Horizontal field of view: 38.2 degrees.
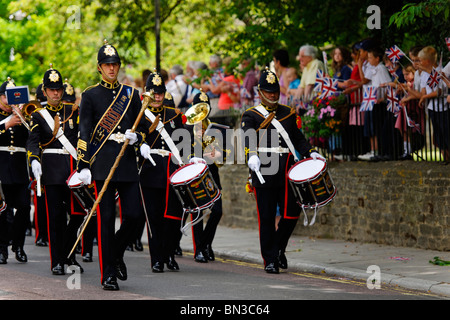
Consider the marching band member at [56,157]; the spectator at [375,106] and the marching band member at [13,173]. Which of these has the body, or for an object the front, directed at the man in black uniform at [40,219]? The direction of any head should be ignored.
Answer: the spectator

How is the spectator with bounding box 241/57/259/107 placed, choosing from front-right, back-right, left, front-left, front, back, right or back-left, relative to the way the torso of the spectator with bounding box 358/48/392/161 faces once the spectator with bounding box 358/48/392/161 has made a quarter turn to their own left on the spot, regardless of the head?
back-right

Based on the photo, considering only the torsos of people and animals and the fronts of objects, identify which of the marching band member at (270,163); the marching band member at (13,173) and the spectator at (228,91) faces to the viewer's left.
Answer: the spectator

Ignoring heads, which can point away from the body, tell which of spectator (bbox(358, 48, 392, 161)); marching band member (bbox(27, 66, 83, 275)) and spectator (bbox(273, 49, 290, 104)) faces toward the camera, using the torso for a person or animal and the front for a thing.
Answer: the marching band member

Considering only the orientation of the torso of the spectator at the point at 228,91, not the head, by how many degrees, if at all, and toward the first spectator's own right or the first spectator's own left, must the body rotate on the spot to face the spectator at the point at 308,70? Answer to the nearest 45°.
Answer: approximately 135° to the first spectator's own left

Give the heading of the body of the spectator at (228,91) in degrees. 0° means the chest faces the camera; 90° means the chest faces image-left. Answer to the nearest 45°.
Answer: approximately 90°

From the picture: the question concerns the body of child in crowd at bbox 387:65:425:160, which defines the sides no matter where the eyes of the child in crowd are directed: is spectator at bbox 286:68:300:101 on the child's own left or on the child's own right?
on the child's own right

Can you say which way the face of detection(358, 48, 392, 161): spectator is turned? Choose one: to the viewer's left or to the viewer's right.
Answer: to the viewer's left

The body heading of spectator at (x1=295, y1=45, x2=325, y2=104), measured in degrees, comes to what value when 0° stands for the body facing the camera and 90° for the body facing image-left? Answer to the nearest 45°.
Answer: approximately 90°

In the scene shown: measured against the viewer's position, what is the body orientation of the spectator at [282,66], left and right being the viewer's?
facing to the left of the viewer

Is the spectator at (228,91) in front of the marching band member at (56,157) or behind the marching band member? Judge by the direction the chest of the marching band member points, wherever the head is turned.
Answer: behind
